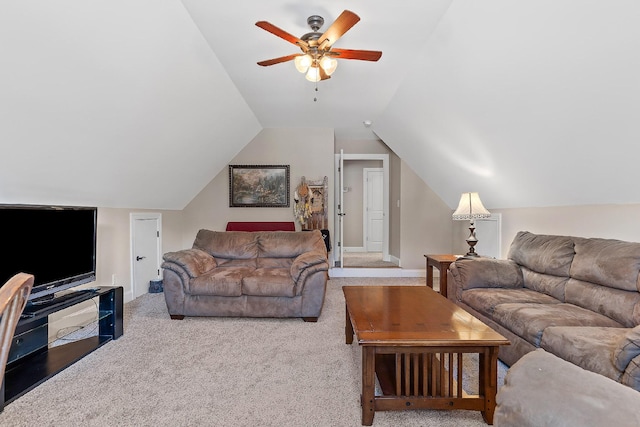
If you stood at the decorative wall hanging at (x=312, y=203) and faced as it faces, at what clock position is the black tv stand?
The black tv stand is roughly at 1 o'clock from the decorative wall hanging.

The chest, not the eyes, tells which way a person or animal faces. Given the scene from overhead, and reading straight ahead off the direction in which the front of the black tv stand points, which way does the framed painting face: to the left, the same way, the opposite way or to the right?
to the right

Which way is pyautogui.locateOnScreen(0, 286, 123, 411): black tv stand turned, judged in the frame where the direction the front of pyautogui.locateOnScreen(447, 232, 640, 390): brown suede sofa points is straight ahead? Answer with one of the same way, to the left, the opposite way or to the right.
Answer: the opposite way

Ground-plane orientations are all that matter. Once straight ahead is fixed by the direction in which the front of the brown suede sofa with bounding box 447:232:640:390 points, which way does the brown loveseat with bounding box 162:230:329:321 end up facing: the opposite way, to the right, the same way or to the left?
to the left

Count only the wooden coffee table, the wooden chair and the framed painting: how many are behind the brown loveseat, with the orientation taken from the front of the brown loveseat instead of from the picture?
1

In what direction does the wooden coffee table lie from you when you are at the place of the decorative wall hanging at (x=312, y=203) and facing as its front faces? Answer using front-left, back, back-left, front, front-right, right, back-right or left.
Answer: front

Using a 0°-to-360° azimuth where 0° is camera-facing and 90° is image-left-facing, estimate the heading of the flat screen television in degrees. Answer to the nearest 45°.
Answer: approximately 315°

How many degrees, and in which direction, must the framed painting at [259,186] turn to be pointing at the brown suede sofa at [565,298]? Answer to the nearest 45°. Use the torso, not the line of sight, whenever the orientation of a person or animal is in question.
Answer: approximately 45° to its left

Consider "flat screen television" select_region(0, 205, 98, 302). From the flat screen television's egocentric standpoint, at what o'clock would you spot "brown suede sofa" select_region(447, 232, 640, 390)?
The brown suede sofa is roughly at 12 o'clock from the flat screen television.

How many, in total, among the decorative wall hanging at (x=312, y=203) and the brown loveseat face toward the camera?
2

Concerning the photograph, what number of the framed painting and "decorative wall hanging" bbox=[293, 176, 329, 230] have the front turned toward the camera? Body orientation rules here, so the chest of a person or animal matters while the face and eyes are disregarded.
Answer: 2

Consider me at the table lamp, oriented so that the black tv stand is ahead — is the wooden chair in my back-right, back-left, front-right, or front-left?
front-left

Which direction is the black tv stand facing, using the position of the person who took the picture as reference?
facing the viewer and to the right of the viewer

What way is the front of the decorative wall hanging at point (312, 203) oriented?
toward the camera

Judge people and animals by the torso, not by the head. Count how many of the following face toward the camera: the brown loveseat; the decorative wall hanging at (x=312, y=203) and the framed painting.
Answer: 3

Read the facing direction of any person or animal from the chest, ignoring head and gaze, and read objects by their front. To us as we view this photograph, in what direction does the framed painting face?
facing the viewer

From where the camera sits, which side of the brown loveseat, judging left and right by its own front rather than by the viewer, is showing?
front

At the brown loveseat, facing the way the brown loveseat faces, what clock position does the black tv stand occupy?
The black tv stand is roughly at 2 o'clock from the brown loveseat.

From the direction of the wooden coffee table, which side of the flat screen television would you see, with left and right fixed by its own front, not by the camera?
front

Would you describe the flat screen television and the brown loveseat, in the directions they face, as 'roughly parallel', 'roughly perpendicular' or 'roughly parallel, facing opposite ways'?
roughly perpendicular

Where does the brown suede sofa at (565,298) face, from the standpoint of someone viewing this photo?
facing the viewer and to the left of the viewer
